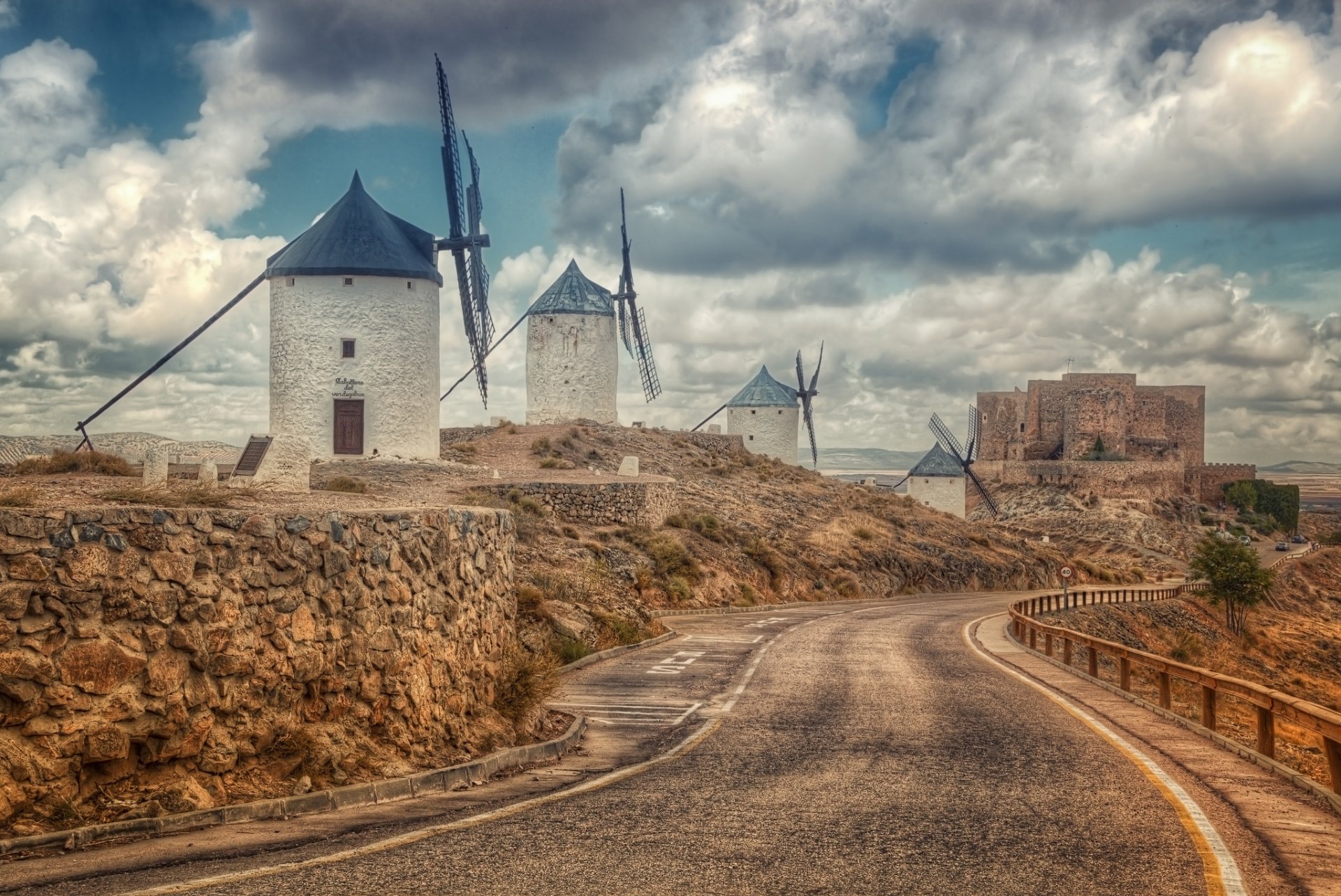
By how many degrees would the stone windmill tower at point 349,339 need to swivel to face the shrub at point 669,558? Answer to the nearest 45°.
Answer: approximately 45° to its left

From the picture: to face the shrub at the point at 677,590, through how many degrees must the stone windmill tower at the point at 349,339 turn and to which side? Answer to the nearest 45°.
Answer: approximately 45° to its left

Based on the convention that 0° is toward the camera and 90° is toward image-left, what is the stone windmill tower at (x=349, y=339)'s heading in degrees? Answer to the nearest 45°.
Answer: approximately 0°

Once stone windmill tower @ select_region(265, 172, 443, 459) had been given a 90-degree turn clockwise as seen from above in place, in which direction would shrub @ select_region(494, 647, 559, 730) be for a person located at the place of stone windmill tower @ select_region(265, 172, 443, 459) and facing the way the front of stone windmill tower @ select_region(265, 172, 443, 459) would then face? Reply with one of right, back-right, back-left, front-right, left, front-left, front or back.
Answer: left

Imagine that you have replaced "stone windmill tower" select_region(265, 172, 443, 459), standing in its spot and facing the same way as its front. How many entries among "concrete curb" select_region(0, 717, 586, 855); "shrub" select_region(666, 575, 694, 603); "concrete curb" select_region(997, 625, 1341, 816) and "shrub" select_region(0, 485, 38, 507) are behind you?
0

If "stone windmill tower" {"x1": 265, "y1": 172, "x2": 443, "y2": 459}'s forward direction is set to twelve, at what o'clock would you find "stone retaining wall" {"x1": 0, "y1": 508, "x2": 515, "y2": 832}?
The stone retaining wall is roughly at 12 o'clock from the stone windmill tower.

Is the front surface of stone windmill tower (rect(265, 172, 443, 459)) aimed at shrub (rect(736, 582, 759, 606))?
no

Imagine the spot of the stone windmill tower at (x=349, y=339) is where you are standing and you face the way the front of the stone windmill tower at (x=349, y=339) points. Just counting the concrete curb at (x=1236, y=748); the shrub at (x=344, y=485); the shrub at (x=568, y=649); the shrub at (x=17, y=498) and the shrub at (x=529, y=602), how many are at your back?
0

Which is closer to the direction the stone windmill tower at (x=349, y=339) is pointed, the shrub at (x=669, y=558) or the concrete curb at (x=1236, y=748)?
the concrete curb

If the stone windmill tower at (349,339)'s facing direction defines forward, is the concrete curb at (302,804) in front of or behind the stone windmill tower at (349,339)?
in front

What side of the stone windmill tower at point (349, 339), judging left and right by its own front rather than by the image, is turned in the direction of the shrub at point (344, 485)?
front

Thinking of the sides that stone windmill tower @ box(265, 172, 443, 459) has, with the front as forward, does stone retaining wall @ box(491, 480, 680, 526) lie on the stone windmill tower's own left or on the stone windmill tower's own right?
on the stone windmill tower's own left

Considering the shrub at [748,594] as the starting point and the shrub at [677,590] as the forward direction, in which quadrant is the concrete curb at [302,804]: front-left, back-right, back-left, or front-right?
front-left

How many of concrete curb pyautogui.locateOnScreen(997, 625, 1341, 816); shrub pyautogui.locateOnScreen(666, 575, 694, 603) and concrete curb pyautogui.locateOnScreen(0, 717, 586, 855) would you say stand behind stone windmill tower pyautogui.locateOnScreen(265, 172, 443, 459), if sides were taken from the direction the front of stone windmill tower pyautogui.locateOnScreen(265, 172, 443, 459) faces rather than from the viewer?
0
